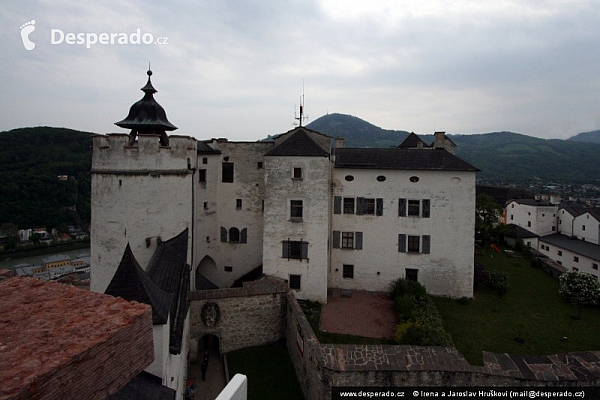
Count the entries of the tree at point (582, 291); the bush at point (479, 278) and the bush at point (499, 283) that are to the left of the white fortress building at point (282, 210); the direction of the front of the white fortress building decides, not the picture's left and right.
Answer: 3

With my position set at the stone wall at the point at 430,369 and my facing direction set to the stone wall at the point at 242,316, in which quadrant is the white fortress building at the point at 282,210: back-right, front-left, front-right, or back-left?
front-right

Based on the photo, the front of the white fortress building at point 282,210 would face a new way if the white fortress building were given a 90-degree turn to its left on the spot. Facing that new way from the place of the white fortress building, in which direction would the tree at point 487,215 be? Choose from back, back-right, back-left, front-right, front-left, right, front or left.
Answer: front-left

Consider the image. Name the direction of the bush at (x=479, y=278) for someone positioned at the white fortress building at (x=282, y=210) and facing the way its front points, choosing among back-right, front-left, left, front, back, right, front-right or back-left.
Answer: left

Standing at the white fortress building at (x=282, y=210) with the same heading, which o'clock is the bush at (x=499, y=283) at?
The bush is roughly at 9 o'clock from the white fortress building.

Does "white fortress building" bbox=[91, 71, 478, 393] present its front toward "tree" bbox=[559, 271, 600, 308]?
no

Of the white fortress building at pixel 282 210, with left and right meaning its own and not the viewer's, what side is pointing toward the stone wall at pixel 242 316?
front

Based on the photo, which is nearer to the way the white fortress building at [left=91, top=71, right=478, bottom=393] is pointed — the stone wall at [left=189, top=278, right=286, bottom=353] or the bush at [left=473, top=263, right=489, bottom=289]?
the stone wall

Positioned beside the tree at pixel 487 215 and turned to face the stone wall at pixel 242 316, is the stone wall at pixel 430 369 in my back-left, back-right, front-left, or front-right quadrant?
front-left

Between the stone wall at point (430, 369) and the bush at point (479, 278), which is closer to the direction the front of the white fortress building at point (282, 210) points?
the stone wall

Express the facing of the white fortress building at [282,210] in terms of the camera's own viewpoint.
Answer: facing the viewer

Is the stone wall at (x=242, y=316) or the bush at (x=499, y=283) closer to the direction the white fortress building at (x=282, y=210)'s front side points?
the stone wall

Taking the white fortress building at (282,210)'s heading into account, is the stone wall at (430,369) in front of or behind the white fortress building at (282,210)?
in front
